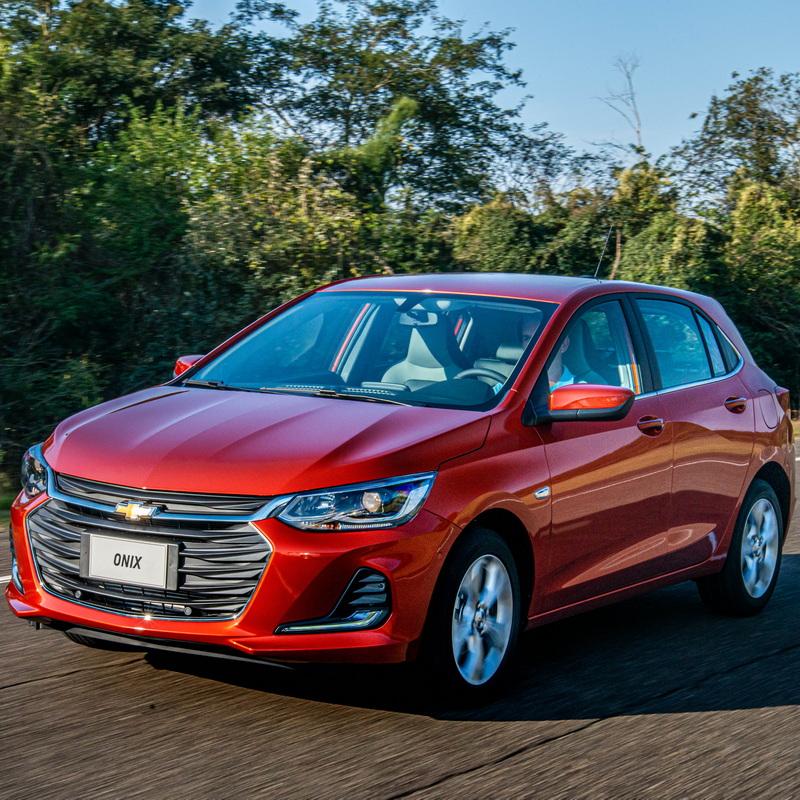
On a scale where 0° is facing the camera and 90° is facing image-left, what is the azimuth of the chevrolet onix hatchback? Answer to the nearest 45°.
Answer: approximately 45°
